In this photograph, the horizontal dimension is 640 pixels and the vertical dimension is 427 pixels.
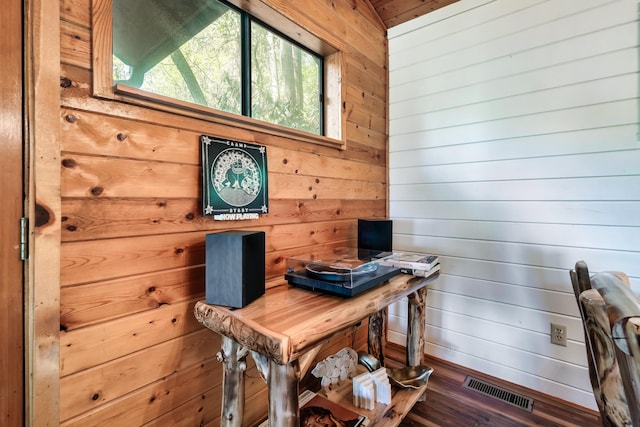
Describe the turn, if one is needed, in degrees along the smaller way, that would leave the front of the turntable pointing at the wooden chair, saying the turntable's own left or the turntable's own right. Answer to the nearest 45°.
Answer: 0° — it already faces it

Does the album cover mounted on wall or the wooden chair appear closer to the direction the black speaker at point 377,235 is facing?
the wooden chair

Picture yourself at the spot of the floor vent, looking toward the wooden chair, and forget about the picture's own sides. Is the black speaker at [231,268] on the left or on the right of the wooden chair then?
right

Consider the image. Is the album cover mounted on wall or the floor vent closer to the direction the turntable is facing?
the floor vent
